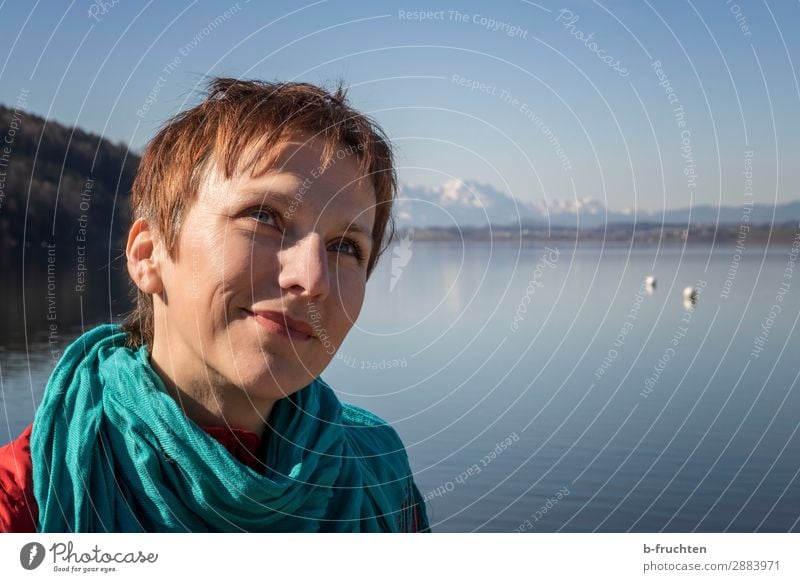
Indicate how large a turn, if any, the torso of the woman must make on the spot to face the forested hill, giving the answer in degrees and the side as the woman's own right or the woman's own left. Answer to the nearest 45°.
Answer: approximately 135° to the woman's own left

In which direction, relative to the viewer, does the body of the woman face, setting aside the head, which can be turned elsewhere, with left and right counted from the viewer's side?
facing the viewer and to the right of the viewer

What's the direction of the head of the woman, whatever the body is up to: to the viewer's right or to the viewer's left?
to the viewer's right
